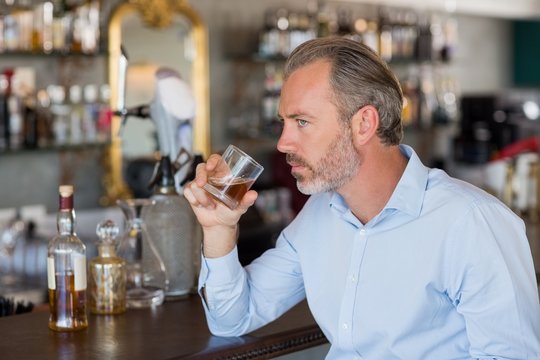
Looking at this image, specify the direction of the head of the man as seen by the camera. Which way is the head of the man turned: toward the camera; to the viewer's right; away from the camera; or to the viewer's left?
to the viewer's left

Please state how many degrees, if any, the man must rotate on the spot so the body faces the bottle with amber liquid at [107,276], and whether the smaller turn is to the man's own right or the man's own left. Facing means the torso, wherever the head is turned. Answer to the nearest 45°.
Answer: approximately 45° to the man's own right

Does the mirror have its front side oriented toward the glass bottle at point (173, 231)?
yes

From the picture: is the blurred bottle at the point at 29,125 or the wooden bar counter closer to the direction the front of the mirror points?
the wooden bar counter

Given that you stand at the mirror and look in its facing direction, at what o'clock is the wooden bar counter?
The wooden bar counter is roughly at 12 o'clock from the mirror.

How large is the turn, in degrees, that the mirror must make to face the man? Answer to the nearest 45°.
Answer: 0° — it already faces them

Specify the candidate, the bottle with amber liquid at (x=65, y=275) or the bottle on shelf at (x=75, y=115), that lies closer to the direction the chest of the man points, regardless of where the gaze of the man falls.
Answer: the bottle with amber liquid

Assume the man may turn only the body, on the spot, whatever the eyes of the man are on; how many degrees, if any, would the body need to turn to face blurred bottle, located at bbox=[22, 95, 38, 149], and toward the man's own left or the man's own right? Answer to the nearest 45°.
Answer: approximately 90° to the man's own right

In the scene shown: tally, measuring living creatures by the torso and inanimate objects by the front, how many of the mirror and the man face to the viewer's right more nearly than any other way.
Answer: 0

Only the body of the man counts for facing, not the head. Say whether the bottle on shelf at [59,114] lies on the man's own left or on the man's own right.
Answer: on the man's own right

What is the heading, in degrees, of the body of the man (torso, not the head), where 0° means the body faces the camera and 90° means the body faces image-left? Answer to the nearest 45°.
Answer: approximately 45°

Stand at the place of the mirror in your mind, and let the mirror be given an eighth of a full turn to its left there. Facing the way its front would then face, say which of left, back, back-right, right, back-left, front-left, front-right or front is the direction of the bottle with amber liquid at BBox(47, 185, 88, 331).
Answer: front-right

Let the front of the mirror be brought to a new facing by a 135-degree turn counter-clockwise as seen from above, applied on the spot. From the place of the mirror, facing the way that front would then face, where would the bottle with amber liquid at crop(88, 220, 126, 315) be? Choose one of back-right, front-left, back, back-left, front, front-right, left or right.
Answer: back-right

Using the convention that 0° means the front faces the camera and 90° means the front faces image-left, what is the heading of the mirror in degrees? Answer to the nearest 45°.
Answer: approximately 0°
